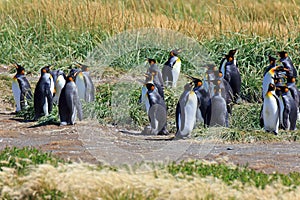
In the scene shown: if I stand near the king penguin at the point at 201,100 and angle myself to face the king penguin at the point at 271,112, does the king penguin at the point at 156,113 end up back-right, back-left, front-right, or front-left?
back-right

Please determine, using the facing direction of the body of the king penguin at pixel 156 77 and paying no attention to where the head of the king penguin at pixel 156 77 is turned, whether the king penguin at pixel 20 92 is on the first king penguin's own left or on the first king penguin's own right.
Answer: on the first king penguin's own left

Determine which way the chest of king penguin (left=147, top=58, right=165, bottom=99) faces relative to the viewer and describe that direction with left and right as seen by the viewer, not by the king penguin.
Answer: facing away from the viewer and to the left of the viewer

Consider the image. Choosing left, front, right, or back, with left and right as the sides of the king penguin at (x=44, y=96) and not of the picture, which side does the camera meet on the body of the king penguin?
right
